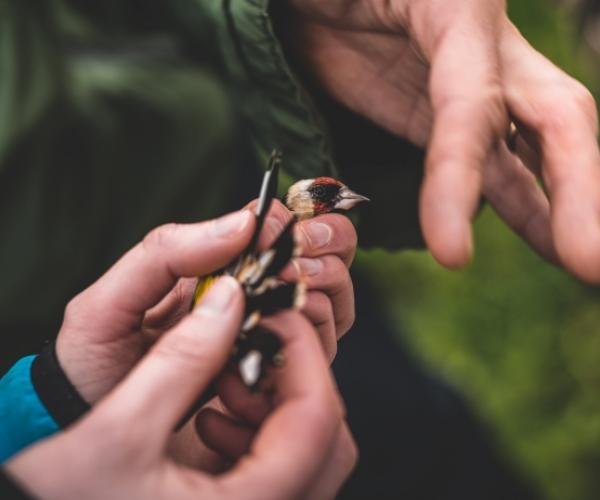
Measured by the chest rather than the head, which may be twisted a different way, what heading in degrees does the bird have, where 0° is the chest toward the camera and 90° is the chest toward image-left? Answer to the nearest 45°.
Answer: approximately 270°
